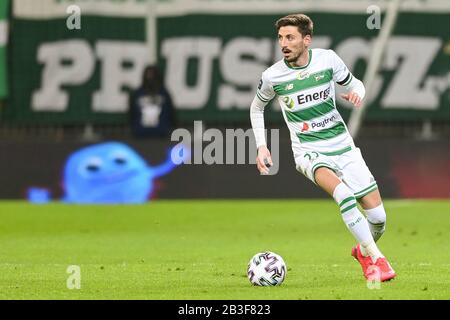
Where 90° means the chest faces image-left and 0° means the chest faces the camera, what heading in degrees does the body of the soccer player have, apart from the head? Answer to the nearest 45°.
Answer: approximately 0°

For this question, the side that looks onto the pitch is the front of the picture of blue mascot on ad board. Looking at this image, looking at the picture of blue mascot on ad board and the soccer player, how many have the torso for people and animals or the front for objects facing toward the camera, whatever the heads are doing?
2
